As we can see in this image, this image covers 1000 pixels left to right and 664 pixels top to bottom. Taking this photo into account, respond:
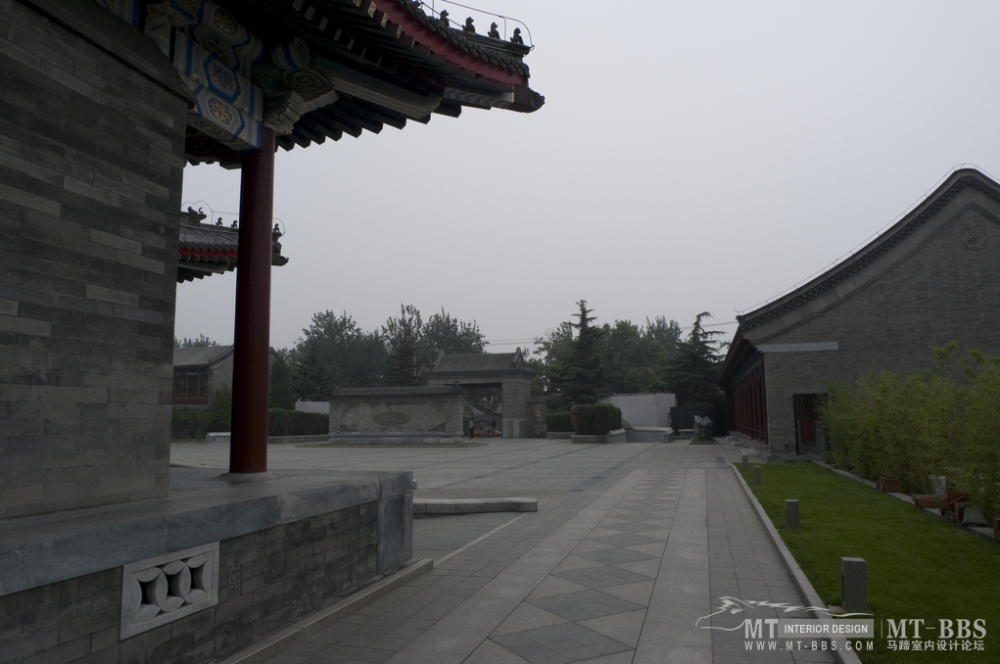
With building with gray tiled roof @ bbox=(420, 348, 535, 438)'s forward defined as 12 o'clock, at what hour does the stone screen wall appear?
The stone screen wall is roughly at 1 o'clock from the building with gray tiled roof.

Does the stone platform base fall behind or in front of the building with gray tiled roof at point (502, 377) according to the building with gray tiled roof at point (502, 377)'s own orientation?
in front

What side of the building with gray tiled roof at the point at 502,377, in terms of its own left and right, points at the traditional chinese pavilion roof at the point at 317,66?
front

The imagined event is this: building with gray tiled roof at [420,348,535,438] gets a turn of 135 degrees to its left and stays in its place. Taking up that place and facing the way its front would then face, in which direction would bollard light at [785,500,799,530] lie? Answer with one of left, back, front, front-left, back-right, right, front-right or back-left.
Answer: back-right

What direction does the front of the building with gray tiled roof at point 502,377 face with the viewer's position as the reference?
facing the viewer

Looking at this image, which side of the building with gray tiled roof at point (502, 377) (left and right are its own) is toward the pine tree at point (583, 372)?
left

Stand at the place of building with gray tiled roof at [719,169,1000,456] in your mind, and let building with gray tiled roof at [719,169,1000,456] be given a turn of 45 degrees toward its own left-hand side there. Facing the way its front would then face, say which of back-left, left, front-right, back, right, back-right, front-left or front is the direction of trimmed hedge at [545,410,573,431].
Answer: right

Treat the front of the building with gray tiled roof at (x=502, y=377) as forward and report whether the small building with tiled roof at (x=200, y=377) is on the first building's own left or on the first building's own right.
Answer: on the first building's own right

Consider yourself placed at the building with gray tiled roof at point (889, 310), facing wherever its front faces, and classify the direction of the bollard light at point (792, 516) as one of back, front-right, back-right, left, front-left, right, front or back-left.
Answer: left

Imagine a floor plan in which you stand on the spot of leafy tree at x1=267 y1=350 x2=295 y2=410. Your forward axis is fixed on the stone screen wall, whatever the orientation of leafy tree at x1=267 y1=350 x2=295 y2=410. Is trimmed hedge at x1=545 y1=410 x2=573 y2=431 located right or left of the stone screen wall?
left

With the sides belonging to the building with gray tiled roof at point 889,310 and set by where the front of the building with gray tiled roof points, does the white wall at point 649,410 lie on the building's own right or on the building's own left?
on the building's own right

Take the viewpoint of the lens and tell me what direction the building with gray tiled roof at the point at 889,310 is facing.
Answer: facing to the left of the viewer

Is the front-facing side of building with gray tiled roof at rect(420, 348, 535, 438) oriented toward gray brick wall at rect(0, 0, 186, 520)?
yes

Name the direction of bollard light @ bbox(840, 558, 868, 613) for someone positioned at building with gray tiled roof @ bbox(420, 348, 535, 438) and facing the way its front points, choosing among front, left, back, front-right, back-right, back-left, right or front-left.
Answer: front

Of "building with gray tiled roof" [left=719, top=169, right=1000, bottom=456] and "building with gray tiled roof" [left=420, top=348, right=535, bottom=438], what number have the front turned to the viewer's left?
1

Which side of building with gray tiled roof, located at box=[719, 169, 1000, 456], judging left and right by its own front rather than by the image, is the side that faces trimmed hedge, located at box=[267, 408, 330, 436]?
front
